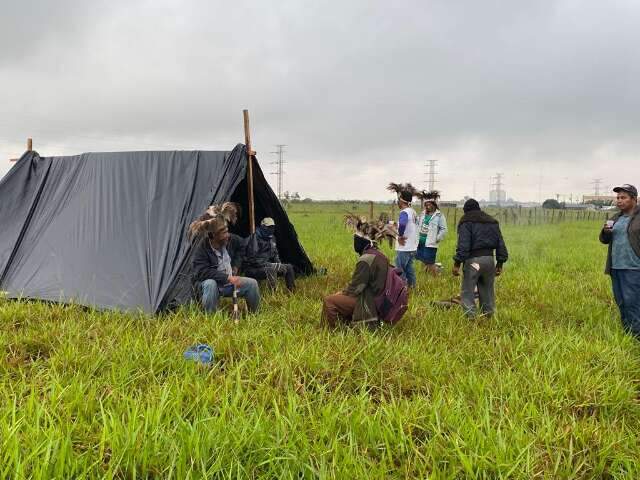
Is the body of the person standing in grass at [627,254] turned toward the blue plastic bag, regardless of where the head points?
yes

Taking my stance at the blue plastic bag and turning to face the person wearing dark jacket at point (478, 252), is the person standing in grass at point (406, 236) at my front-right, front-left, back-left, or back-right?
front-left

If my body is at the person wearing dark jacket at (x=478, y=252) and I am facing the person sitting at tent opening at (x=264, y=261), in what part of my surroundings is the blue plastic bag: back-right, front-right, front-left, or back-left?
front-left

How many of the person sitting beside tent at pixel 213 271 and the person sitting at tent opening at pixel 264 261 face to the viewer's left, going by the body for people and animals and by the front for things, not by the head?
0

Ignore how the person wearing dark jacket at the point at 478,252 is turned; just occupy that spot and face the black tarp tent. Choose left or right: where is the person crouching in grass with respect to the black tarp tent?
left

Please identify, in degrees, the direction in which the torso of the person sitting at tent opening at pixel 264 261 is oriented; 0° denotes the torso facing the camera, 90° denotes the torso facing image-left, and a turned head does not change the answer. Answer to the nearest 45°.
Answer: approximately 315°

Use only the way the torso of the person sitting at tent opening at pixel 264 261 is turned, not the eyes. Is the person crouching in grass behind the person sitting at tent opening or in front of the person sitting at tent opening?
in front

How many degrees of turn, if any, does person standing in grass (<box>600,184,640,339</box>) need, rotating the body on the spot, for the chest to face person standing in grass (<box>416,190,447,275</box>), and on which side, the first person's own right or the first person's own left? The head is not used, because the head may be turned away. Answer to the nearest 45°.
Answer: approximately 90° to the first person's own right

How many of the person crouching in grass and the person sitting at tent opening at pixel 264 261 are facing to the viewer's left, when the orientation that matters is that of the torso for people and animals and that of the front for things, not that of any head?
1

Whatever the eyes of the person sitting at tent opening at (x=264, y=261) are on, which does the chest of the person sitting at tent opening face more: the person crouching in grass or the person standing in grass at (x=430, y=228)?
the person crouching in grass

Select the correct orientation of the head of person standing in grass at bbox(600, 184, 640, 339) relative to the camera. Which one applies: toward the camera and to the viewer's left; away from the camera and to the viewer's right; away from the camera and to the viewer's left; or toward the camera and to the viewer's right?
toward the camera and to the viewer's left

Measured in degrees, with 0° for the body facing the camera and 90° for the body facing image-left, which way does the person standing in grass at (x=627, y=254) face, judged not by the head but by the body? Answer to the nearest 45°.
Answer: approximately 45°

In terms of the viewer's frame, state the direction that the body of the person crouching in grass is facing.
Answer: to the viewer's left

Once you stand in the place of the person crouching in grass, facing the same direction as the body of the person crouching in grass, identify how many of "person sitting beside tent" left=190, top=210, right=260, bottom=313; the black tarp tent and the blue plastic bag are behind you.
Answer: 0

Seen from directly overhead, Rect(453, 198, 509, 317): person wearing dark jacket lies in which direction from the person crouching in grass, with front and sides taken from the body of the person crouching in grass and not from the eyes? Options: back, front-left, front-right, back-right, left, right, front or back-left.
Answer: back-right

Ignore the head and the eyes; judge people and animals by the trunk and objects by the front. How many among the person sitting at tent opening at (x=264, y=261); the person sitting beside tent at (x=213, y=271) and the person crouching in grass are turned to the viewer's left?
1
